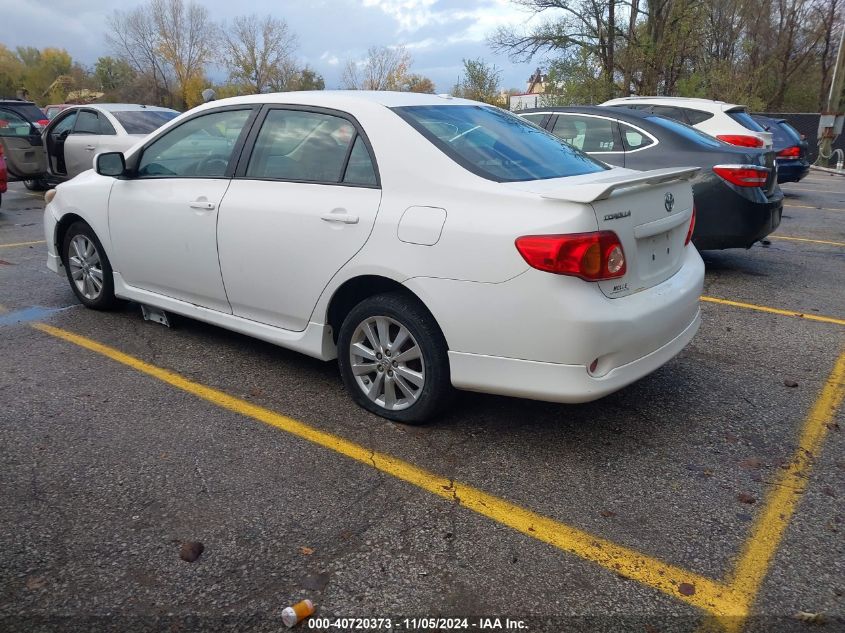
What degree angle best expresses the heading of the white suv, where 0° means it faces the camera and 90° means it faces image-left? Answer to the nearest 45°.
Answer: approximately 135°

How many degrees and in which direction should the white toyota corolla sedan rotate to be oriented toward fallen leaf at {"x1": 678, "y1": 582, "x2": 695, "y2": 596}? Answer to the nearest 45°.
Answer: approximately 180°

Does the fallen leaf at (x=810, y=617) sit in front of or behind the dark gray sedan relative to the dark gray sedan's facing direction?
behind

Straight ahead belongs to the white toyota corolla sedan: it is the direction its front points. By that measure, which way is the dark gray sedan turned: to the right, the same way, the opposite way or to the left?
the same way

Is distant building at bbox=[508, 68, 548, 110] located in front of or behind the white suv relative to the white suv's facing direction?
in front

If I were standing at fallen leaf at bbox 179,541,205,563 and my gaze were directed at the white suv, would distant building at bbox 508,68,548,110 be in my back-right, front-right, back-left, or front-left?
front-left

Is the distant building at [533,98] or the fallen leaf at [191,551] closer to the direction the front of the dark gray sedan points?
the distant building

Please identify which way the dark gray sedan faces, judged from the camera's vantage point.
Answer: facing away from the viewer and to the left of the viewer

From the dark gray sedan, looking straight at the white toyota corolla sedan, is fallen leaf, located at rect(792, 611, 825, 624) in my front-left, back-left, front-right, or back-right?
front-left

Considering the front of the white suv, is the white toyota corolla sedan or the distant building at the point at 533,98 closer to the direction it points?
the distant building

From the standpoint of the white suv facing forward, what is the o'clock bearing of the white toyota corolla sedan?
The white toyota corolla sedan is roughly at 8 o'clock from the white suv.

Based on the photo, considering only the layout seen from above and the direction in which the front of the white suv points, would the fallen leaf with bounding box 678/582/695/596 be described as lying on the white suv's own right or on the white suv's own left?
on the white suv's own left

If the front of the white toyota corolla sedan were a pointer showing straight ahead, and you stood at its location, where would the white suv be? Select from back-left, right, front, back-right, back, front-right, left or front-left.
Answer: right

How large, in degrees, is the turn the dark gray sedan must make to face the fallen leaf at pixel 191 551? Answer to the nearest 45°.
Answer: approximately 135° to its left

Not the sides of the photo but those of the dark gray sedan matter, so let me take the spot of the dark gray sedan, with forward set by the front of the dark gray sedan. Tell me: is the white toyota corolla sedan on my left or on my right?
on my left

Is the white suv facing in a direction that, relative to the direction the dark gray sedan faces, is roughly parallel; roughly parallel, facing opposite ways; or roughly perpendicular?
roughly parallel

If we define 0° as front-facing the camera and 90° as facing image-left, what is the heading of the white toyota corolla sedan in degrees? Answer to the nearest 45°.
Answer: approximately 135°

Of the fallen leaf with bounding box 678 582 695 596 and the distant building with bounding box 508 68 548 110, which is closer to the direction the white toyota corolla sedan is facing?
the distant building
